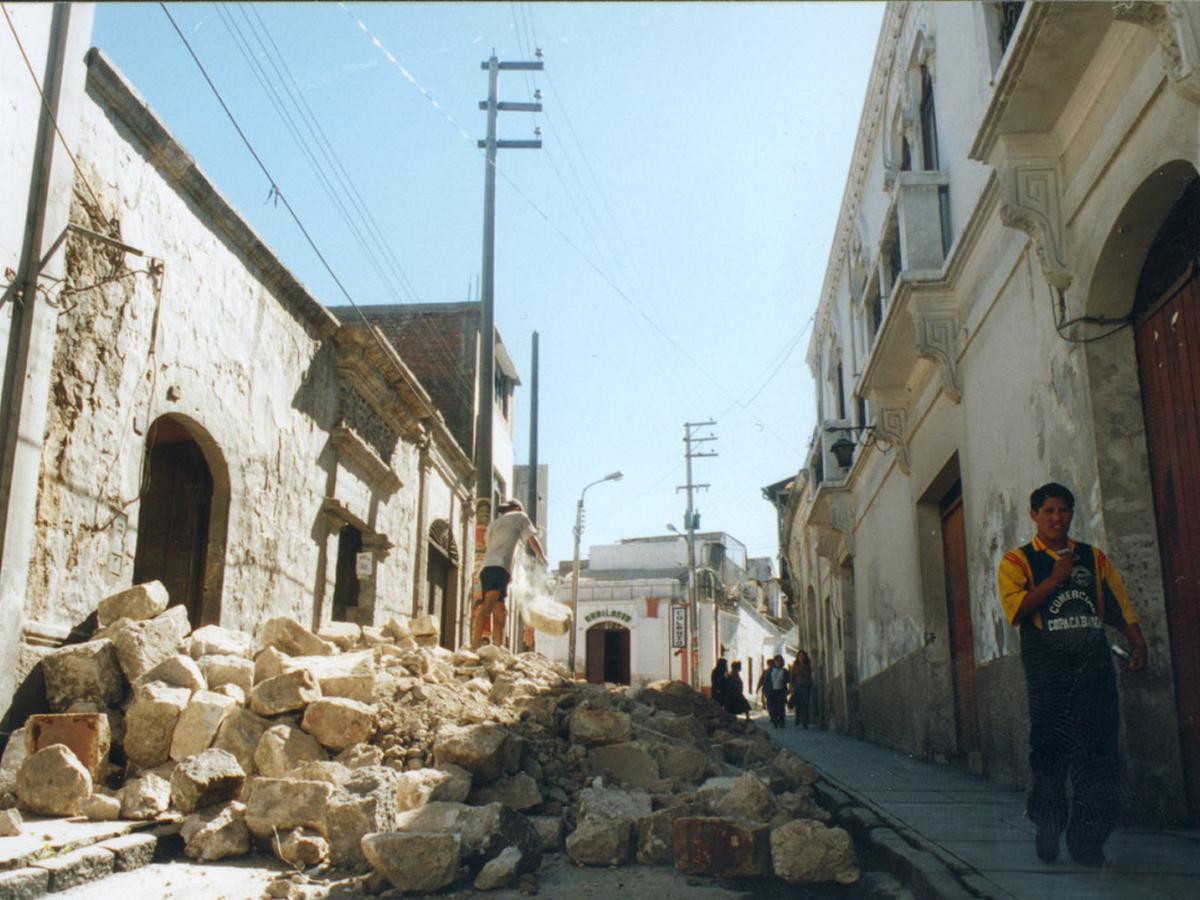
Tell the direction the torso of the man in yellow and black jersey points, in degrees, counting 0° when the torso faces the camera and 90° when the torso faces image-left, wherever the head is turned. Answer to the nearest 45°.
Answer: approximately 0°

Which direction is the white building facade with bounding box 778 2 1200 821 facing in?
to the viewer's left

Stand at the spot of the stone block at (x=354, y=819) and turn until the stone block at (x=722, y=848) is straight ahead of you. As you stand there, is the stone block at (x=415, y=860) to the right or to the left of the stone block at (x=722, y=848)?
right

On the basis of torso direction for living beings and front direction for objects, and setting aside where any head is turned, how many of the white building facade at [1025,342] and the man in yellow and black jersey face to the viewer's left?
1

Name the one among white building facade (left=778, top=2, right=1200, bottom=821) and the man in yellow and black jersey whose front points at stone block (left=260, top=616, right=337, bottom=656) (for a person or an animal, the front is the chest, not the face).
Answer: the white building facade

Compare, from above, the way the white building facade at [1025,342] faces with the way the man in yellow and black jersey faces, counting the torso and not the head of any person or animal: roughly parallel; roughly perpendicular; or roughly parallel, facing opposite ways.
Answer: roughly perpendicular

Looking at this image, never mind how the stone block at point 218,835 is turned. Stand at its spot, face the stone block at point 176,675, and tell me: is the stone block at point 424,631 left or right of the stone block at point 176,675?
right
